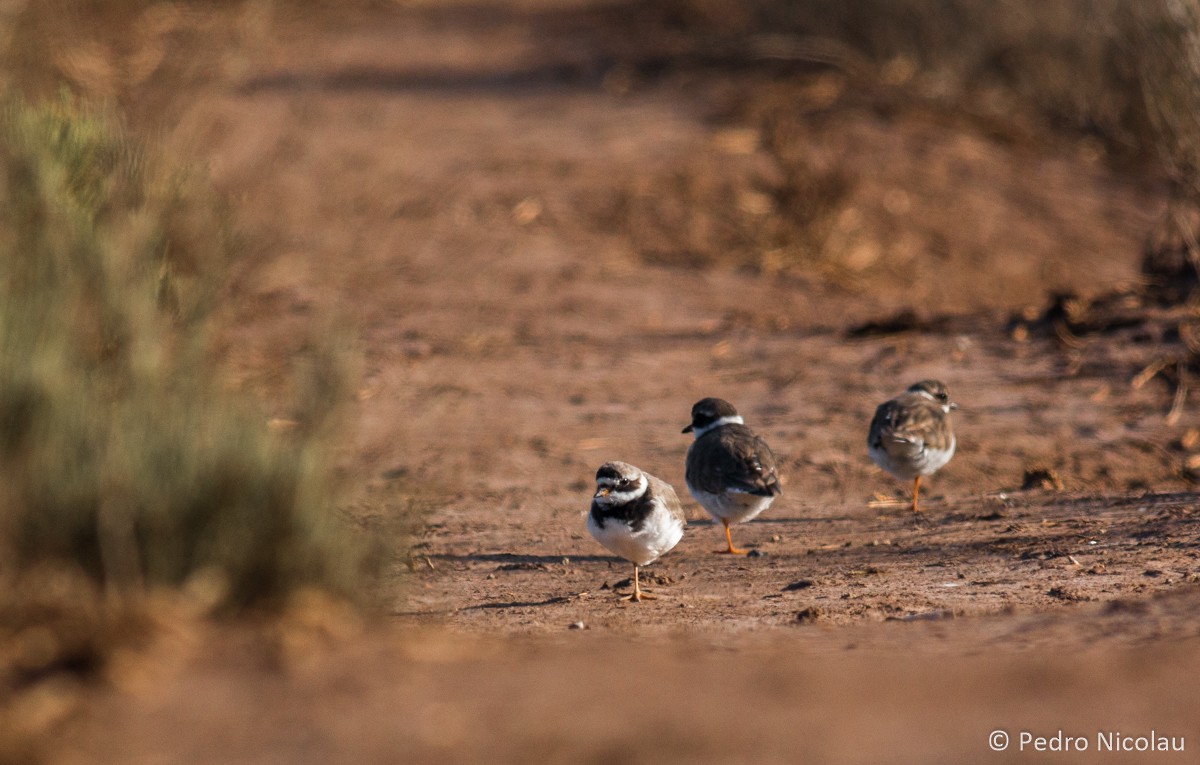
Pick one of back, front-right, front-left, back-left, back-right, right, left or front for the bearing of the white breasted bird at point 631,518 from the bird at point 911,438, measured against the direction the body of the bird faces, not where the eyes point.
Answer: back

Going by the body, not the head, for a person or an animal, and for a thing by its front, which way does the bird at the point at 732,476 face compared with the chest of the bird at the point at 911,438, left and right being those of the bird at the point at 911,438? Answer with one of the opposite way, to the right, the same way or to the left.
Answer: to the left

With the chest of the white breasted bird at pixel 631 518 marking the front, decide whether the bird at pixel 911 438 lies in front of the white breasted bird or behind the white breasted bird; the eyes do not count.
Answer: behind

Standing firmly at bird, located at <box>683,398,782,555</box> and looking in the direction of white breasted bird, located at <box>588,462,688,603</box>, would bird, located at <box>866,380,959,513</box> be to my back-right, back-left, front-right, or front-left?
back-left

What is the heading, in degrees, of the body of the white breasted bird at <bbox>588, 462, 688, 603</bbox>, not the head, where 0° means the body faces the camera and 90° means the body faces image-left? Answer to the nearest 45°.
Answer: approximately 45°

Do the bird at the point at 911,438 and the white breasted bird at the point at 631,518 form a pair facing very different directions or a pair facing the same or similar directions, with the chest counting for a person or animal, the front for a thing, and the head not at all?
very different directions

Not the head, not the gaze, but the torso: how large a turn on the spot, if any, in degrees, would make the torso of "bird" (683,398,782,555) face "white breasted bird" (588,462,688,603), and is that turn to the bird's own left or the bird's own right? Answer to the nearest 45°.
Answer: approximately 90° to the bird's own left

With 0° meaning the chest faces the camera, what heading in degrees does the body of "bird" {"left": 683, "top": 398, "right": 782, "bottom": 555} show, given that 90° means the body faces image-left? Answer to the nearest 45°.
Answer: approximately 135°

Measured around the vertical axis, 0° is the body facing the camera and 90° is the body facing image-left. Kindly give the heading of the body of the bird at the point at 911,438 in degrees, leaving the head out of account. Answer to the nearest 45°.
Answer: approximately 225°

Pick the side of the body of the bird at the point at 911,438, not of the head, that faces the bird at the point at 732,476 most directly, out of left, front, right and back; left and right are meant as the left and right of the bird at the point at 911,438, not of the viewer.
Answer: back
